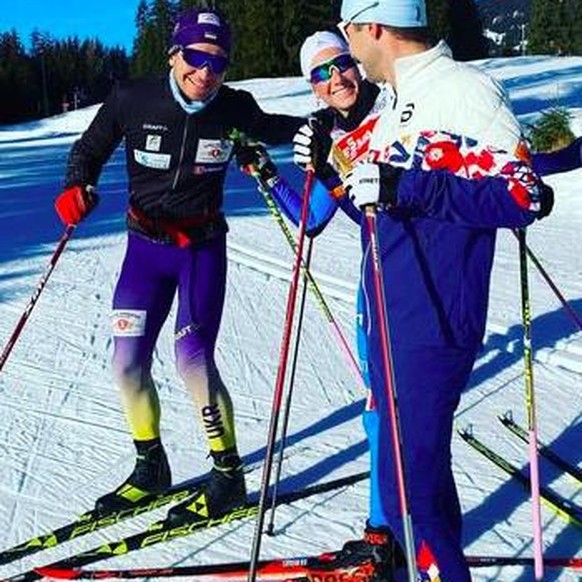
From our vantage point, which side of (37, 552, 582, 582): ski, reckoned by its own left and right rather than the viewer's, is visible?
left

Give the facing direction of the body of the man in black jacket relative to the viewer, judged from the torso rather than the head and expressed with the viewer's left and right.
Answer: facing the viewer

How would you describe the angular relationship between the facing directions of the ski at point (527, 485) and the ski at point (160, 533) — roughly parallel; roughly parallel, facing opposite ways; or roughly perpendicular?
roughly perpendicular

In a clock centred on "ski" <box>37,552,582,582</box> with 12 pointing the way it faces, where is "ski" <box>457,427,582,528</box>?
"ski" <box>457,427,582,528</box> is roughly at 5 o'clock from "ski" <box>37,552,582,582</box>.

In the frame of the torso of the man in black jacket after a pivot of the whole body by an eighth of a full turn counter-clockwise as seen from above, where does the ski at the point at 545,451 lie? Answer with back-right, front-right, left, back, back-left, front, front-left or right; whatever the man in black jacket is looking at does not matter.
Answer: front-left

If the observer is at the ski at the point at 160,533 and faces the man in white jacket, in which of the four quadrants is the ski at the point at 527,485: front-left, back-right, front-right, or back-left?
front-left

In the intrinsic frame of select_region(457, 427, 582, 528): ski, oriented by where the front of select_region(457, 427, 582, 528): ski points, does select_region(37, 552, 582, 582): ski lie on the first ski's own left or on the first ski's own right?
on the first ski's own left

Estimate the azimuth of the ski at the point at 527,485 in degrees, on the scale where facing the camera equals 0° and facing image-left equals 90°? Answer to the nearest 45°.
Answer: approximately 135°

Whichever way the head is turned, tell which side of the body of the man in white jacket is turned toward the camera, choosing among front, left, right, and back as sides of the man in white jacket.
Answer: left

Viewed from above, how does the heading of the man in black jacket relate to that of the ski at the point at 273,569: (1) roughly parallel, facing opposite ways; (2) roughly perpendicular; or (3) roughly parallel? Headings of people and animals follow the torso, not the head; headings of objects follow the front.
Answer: roughly perpendicular

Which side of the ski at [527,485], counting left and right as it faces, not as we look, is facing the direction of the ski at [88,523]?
left

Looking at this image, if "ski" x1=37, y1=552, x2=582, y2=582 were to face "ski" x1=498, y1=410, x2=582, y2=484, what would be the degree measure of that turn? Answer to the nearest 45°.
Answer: approximately 135° to its right

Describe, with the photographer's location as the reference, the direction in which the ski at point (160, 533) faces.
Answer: facing the viewer and to the left of the viewer

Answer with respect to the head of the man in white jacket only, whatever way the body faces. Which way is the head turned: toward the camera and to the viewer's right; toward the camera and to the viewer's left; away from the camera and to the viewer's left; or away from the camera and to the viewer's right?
away from the camera and to the viewer's left
